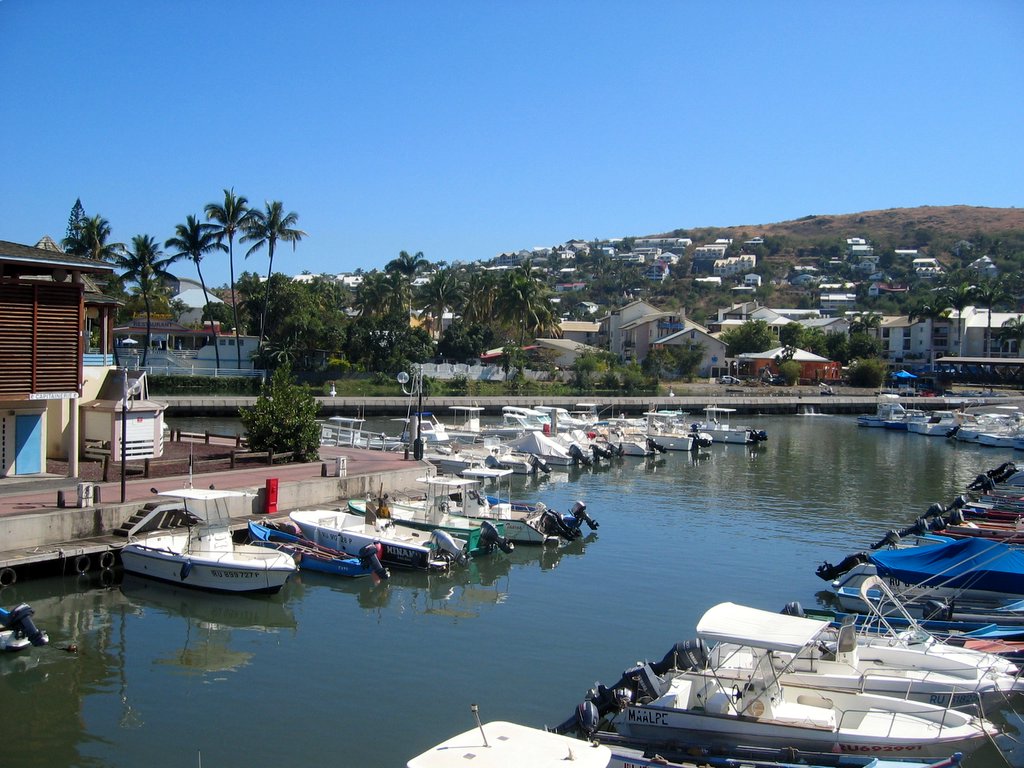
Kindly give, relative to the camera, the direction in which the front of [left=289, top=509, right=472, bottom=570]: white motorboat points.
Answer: facing away from the viewer and to the left of the viewer

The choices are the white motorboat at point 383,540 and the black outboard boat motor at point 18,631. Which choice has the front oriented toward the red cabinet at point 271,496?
the white motorboat

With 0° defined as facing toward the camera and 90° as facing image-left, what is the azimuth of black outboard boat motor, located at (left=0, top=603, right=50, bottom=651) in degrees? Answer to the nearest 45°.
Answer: approximately 90°

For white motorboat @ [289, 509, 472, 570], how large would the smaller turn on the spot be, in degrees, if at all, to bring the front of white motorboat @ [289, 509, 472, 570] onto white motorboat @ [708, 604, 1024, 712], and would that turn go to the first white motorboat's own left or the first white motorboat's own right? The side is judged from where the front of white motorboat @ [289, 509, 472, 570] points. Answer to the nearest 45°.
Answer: approximately 180°

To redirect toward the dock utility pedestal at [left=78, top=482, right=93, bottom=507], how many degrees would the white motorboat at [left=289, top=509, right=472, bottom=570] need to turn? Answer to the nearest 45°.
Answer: approximately 45° to its left

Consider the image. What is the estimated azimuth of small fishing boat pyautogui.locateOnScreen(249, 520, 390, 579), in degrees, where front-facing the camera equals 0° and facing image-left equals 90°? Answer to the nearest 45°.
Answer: approximately 135°

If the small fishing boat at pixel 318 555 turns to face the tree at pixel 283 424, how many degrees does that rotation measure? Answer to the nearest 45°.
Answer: approximately 45° to its right

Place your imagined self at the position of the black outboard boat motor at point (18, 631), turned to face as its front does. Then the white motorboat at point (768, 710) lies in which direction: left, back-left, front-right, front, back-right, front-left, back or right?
back-left
